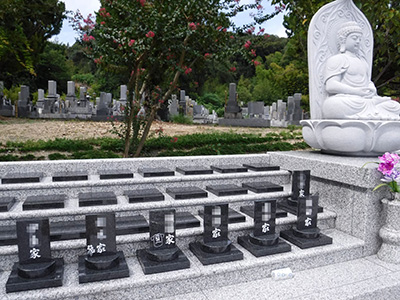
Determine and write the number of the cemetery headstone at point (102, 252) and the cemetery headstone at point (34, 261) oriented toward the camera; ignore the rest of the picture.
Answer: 2

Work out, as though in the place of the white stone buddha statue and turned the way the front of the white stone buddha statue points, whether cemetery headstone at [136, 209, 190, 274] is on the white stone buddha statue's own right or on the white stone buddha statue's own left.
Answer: on the white stone buddha statue's own right

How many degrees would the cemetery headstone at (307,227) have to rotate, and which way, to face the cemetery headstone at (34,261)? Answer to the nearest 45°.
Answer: approximately 90° to its right

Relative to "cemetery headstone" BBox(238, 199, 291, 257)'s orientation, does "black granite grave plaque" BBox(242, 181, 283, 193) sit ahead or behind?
behind

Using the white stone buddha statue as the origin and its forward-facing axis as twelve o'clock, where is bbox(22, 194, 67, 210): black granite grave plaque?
The black granite grave plaque is roughly at 3 o'clock from the white stone buddha statue.

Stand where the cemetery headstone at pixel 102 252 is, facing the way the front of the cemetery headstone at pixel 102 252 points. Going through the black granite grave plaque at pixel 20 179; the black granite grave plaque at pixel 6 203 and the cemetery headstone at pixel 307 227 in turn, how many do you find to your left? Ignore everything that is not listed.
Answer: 1

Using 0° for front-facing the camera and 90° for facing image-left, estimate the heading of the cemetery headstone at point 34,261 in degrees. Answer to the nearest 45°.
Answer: approximately 0°

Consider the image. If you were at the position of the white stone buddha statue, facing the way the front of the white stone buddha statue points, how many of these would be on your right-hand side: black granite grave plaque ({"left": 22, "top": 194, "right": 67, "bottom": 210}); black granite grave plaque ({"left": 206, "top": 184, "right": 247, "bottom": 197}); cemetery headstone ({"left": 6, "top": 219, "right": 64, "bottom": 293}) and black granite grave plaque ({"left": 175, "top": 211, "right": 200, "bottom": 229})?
4

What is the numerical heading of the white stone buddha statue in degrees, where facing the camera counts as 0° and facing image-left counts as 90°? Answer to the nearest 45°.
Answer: approximately 315°

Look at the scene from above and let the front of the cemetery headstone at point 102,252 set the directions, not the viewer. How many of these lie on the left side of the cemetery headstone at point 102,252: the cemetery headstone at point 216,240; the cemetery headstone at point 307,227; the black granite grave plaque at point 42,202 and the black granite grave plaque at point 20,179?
2

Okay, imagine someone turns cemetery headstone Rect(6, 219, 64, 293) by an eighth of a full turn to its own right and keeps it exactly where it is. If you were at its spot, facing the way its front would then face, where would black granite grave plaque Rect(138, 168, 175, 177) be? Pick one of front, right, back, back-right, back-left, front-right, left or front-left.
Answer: back
